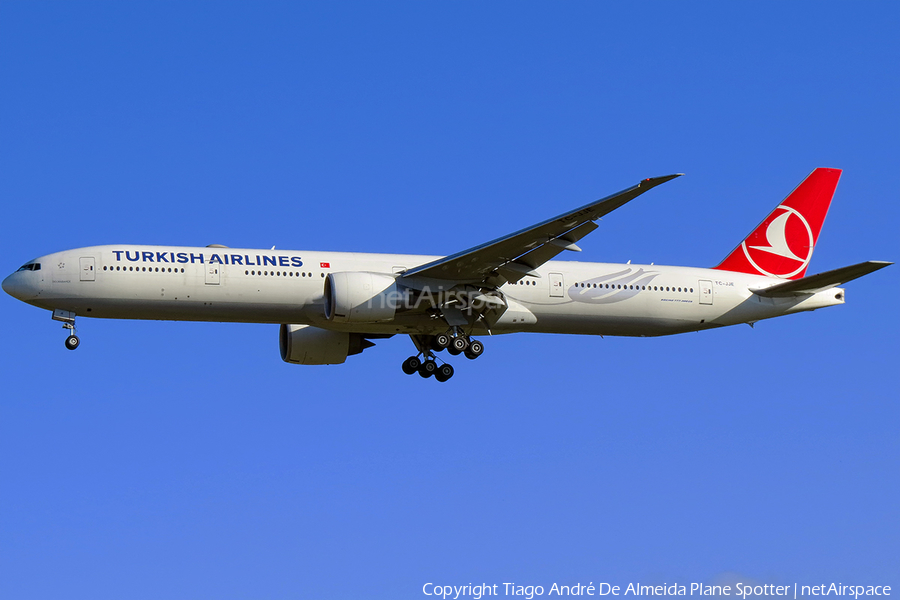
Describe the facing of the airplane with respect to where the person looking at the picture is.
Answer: facing to the left of the viewer
